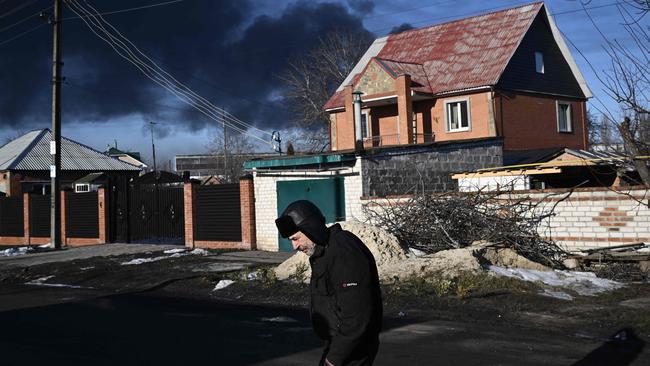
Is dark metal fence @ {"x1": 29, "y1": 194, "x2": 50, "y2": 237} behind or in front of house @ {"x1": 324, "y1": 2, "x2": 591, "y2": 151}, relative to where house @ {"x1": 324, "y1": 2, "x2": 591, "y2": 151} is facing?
in front

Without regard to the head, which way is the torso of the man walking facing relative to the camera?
to the viewer's left

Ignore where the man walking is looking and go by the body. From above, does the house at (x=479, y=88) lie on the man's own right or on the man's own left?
on the man's own right

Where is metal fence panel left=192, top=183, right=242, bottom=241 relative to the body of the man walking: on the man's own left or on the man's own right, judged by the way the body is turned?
on the man's own right

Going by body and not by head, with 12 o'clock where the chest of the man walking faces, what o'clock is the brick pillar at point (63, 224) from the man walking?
The brick pillar is roughly at 2 o'clock from the man walking.

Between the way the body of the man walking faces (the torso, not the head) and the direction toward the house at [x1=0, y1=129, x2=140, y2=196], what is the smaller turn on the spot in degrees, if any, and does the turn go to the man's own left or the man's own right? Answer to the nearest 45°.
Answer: approximately 45° to the man's own right

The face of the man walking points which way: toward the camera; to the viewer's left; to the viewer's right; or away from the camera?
to the viewer's left

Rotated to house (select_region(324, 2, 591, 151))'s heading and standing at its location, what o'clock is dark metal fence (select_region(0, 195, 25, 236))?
The dark metal fence is roughly at 1 o'clock from the house.

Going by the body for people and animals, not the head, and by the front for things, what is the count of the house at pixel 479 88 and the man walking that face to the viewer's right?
0

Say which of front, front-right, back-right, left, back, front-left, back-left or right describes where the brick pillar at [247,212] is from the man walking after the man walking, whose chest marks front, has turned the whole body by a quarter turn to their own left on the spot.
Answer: back

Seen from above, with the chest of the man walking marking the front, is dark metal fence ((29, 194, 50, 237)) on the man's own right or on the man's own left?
on the man's own right

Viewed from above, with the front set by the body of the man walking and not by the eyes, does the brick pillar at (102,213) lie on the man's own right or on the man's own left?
on the man's own right

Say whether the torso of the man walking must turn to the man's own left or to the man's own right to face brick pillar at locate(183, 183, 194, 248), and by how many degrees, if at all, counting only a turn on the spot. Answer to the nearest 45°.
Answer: approximately 90° to the man's own right

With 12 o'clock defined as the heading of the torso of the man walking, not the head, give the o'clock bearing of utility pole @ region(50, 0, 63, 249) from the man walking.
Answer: The utility pole is roughly at 2 o'clock from the man walking.

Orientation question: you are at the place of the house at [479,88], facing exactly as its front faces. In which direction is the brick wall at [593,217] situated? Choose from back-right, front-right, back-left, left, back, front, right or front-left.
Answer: front-left

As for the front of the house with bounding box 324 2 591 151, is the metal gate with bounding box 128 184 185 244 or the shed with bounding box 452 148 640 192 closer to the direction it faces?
the metal gate
